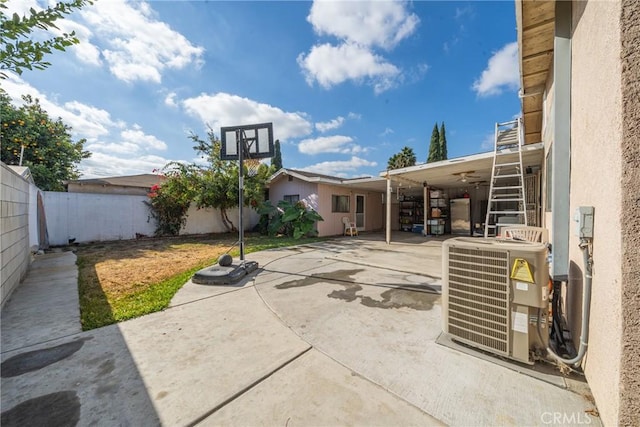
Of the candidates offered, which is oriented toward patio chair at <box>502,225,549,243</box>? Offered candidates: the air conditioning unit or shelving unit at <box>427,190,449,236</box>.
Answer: the shelving unit

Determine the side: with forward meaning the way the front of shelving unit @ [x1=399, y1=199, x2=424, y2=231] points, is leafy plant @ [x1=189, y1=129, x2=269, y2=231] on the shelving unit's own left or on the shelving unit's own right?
on the shelving unit's own right

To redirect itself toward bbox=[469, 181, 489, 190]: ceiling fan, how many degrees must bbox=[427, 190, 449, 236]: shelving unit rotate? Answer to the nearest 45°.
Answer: approximately 90° to its left
